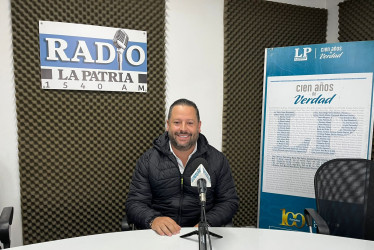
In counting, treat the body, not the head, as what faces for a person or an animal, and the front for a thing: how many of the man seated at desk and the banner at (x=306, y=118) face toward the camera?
2

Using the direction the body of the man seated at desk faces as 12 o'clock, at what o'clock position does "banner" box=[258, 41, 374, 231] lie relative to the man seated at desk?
The banner is roughly at 8 o'clock from the man seated at desk.

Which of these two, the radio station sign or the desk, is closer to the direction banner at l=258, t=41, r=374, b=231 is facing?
the desk

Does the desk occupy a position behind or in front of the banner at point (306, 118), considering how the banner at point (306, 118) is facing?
in front

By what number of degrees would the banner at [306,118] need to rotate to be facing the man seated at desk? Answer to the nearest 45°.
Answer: approximately 45° to its right

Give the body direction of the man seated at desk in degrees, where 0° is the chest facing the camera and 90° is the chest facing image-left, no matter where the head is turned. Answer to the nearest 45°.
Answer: approximately 0°
